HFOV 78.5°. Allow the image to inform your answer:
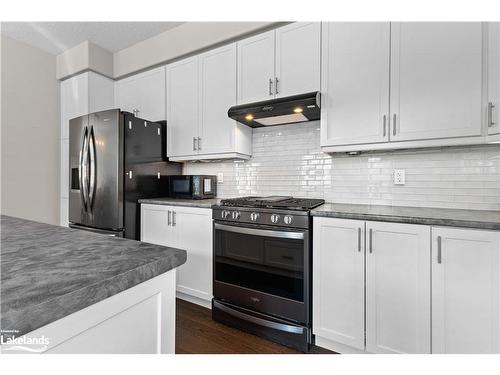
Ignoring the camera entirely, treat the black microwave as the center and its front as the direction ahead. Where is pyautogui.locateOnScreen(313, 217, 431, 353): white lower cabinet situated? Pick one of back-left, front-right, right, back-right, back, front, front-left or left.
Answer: left

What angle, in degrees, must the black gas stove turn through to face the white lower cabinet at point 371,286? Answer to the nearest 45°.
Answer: approximately 90° to its left

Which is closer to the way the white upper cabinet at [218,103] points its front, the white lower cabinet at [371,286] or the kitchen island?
the kitchen island

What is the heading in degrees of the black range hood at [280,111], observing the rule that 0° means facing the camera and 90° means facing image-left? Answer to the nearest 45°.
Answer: approximately 45°

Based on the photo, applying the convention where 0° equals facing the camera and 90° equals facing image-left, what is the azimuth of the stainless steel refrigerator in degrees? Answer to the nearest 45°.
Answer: approximately 45°

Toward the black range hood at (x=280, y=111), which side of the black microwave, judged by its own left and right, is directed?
left
